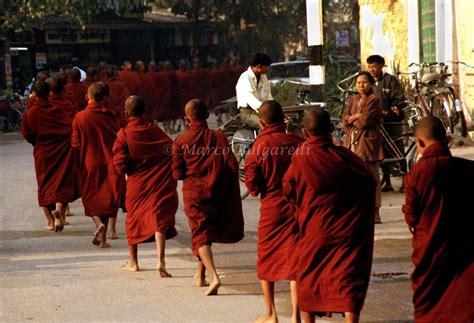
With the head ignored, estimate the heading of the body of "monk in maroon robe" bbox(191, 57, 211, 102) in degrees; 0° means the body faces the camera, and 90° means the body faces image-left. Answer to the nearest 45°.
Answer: approximately 135°

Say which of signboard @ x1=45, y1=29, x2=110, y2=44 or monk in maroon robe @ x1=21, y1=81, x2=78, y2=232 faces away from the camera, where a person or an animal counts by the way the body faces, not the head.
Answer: the monk in maroon robe

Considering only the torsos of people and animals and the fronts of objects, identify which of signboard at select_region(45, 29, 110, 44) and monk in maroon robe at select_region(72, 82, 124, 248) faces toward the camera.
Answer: the signboard

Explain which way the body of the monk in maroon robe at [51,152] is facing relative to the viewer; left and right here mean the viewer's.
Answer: facing away from the viewer

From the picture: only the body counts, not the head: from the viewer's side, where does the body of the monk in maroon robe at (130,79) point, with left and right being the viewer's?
facing away from the viewer and to the left of the viewer

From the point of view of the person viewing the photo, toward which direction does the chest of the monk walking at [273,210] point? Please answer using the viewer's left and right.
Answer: facing away from the viewer and to the left of the viewer

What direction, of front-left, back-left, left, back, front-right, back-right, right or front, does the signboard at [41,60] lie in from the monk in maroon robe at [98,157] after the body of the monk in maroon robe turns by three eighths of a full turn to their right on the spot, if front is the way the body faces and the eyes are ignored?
back-left

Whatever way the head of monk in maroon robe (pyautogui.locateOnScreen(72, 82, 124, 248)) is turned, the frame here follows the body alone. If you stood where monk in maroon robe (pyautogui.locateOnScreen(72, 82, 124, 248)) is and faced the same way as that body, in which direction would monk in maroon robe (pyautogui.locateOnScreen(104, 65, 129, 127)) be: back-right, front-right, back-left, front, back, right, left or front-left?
front

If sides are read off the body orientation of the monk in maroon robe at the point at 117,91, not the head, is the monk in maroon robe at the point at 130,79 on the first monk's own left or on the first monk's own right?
on the first monk's own right

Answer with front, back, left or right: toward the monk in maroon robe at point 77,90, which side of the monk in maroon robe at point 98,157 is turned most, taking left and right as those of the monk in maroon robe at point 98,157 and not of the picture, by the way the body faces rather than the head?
front

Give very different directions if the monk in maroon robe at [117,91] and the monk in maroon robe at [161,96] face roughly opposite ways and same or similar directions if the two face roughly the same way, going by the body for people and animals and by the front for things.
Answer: same or similar directions

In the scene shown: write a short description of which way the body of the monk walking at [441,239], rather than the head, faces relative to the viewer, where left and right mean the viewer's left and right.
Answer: facing away from the viewer and to the left of the viewer

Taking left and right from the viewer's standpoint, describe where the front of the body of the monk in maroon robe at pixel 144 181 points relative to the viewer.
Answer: facing away from the viewer and to the left of the viewer

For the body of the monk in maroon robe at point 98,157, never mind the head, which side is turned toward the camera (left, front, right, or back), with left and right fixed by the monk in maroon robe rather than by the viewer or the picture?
back

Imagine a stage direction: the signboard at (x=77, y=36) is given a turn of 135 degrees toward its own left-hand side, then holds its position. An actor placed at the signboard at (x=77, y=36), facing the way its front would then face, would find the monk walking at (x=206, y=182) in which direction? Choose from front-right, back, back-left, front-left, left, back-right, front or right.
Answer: back-right

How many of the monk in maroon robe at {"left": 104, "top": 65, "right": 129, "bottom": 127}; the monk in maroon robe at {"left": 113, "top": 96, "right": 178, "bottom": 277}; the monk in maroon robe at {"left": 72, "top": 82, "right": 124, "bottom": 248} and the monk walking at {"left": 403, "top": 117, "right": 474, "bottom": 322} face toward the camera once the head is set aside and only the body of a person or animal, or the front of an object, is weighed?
0
